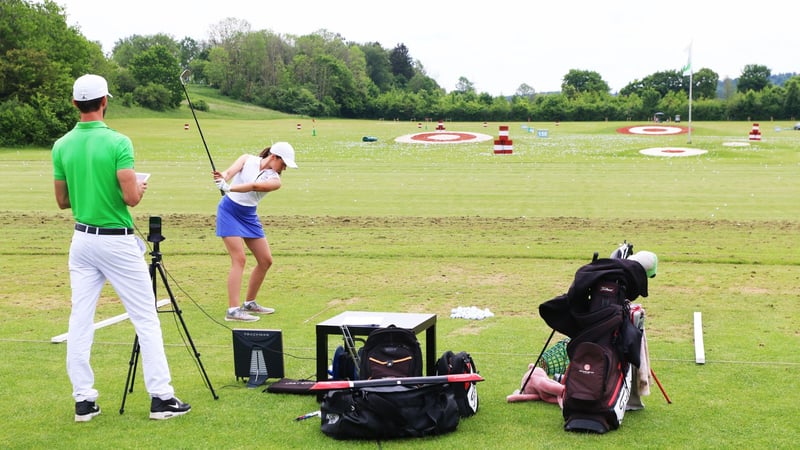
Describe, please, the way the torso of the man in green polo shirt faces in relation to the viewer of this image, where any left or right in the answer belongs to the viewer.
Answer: facing away from the viewer and to the right of the viewer

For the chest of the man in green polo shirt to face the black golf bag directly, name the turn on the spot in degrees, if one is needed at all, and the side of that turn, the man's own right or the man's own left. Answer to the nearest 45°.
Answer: approximately 45° to the man's own right

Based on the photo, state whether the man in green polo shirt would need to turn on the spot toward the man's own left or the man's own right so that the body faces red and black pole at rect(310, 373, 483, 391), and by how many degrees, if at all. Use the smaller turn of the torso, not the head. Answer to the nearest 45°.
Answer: approximately 90° to the man's own right

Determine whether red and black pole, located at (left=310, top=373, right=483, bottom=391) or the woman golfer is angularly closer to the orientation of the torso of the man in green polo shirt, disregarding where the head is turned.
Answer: the woman golfer

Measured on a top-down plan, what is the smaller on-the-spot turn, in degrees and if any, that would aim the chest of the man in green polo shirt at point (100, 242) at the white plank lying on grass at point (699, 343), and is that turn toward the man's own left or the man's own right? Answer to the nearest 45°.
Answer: approximately 45° to the man's own right

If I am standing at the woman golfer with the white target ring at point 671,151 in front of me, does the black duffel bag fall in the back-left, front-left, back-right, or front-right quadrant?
back-right

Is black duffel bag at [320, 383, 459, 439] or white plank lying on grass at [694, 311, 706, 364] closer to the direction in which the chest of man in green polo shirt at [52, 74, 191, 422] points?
the white plank lying on grass

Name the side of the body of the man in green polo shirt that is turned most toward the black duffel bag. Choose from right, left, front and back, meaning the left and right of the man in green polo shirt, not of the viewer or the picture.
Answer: right
